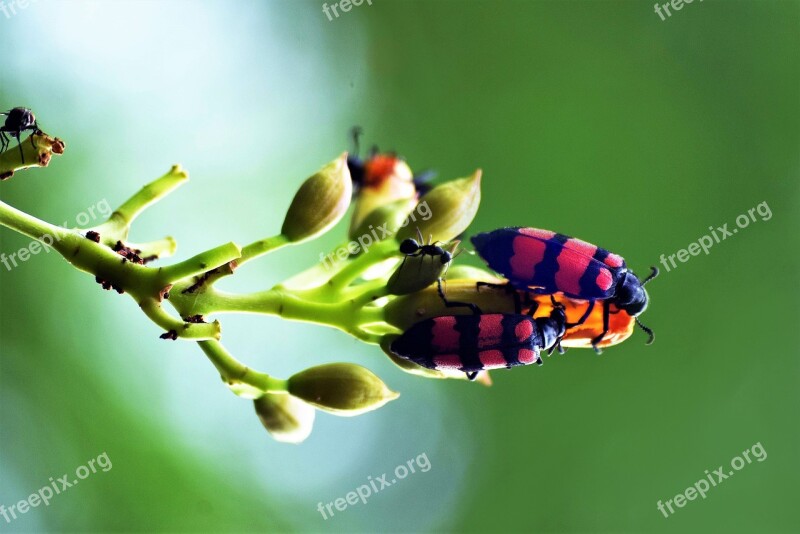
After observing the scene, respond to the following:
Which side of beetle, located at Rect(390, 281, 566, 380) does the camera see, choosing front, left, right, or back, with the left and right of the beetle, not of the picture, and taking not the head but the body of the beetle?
right
